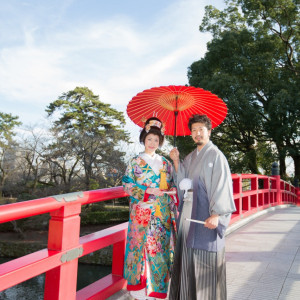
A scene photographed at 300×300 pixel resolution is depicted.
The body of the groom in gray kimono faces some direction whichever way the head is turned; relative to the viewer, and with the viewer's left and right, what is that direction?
facing the viewer and to the left of the viewer

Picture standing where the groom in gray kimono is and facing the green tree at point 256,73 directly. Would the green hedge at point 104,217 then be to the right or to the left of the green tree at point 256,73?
left

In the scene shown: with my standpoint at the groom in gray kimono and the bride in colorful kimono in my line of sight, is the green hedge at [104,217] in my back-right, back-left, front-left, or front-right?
front-right

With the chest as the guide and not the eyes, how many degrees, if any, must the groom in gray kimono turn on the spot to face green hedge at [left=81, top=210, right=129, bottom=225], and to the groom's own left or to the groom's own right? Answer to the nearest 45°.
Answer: approximately 135° to the groom's own right

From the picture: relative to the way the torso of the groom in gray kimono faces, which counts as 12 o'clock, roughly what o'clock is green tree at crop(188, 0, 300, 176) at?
The green tree is roughly at 5 o'clock from the groom in gray kimono.
